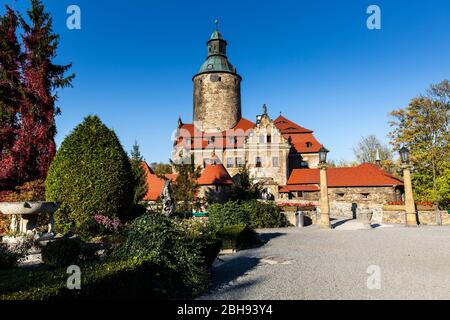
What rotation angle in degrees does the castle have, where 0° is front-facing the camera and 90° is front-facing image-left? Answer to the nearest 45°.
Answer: approximately 0°

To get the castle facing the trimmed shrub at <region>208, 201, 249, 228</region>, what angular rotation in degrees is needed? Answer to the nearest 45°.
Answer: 0° — it already faces it

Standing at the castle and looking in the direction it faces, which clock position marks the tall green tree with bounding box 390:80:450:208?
The tall green tree is roughly at 10 o'clock from the castle.

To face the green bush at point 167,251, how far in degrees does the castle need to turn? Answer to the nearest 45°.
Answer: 0° — it already faces it

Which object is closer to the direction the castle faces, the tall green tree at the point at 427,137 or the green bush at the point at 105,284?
the green bush

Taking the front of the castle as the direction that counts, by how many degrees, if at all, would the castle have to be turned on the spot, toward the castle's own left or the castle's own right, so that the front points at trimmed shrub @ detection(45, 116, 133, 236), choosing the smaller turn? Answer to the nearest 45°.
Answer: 0° — it already faces it
